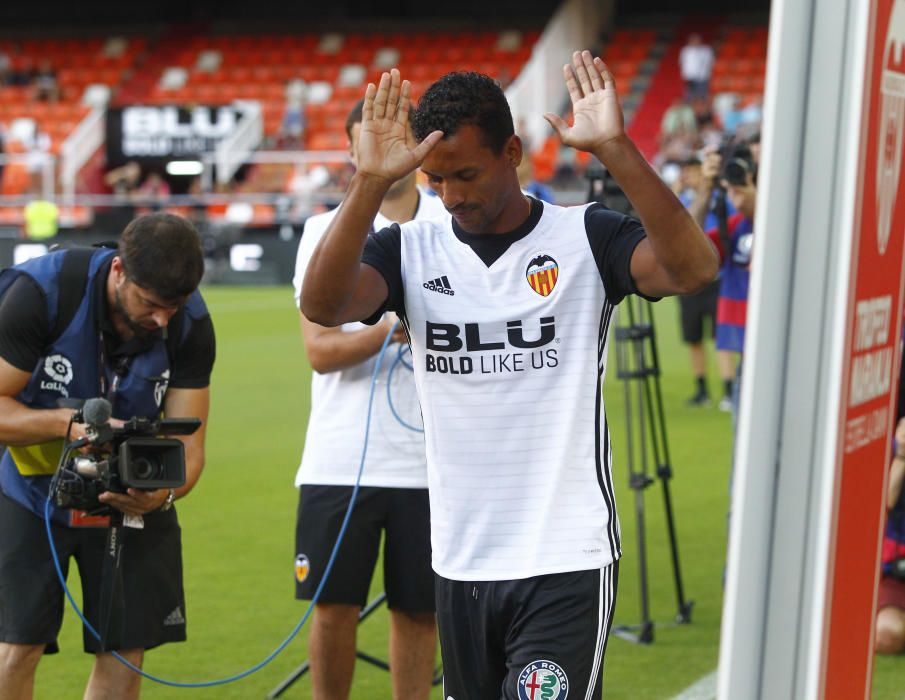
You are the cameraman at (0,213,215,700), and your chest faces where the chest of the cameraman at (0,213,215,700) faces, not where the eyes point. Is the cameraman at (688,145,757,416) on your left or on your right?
on your left

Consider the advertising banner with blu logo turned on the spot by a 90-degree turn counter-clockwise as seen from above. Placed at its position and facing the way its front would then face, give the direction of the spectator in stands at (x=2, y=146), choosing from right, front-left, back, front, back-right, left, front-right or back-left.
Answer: back-left

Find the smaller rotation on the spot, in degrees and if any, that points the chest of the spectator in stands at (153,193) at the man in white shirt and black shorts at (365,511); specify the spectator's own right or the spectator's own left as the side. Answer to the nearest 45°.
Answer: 0° — they already face them

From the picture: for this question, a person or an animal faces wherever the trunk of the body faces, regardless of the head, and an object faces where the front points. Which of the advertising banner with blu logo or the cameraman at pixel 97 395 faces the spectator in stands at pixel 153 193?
the advertising banner with blu logo

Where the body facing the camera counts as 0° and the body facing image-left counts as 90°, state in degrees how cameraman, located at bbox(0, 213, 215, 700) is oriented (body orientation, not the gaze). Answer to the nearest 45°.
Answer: approximately 315°

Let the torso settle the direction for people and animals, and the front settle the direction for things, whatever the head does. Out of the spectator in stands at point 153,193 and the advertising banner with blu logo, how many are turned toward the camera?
2

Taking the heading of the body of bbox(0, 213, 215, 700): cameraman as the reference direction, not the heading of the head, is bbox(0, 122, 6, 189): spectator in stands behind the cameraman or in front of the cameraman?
behind

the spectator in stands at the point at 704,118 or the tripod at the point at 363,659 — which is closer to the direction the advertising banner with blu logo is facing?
the tripod

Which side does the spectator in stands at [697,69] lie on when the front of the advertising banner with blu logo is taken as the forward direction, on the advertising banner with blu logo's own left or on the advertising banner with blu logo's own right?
on the advertising banner with blu logo's own left

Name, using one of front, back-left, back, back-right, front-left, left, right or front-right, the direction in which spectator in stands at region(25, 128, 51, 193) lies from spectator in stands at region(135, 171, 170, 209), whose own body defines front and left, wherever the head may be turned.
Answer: back-right

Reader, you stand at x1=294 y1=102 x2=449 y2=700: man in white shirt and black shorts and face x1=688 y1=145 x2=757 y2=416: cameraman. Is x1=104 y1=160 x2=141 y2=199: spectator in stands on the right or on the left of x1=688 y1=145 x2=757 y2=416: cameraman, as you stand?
left
